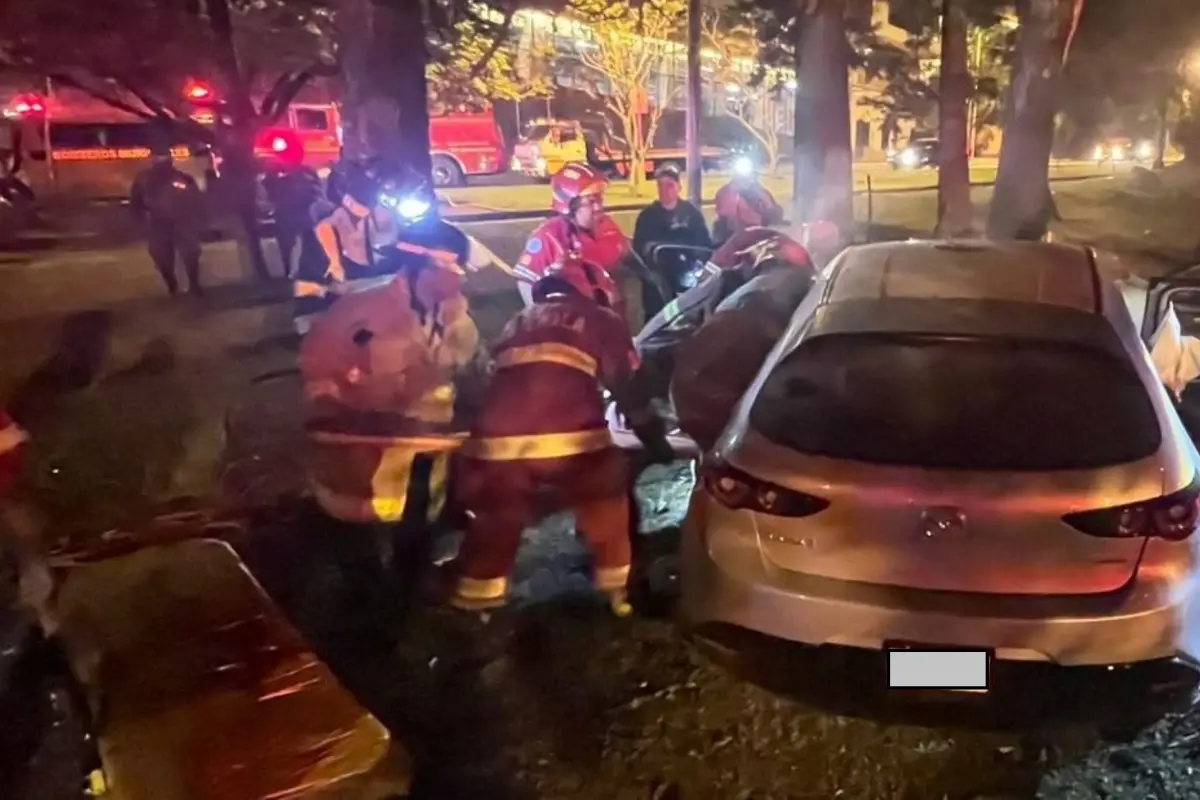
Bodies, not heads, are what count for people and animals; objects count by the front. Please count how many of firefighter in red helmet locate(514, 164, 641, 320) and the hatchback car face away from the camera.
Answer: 1

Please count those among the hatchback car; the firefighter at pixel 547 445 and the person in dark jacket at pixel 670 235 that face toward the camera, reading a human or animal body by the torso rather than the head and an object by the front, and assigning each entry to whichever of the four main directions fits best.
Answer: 1

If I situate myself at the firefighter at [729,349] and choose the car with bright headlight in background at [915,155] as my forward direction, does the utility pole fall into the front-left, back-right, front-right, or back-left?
front-left

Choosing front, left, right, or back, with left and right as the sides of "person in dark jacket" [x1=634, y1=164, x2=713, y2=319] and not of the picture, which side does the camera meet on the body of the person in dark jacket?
front

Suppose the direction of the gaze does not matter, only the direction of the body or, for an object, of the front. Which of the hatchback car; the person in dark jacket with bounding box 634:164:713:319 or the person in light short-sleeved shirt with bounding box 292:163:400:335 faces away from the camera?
the hatchback car

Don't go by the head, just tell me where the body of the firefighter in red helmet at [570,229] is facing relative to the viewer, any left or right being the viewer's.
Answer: facing the viewer and to the right of the viewer

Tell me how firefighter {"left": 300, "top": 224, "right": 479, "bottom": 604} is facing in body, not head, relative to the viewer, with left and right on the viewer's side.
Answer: facing away from the viewer and to the right of the viewer

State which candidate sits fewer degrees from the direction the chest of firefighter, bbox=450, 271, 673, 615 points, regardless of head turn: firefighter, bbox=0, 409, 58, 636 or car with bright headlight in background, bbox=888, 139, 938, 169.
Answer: the car with bright headlight in background

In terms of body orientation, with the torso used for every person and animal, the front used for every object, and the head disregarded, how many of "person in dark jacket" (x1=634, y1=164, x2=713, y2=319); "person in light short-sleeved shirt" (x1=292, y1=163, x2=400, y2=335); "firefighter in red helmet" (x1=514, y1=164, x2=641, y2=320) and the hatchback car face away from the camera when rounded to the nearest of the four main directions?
1

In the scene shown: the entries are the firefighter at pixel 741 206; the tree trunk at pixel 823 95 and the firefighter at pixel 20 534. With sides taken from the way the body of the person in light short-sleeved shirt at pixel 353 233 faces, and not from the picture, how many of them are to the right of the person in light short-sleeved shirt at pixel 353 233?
1

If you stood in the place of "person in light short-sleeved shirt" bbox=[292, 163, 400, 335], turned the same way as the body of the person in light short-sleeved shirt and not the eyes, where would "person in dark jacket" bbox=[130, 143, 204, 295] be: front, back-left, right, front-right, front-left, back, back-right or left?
back-right

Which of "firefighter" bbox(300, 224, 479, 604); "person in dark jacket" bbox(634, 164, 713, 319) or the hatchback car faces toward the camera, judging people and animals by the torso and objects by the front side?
the person in dark jacket

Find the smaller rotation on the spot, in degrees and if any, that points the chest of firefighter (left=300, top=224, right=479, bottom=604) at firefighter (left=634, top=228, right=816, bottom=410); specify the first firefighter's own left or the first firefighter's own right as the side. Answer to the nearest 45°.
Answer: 0° — they already face them

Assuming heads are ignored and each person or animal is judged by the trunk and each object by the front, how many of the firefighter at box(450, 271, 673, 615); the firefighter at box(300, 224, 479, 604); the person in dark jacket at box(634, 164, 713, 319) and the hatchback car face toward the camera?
1

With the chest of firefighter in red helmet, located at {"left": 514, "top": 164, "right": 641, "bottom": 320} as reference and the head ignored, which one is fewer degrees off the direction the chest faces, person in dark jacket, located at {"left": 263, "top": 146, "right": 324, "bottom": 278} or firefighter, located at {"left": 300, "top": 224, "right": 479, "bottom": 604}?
the firefighter

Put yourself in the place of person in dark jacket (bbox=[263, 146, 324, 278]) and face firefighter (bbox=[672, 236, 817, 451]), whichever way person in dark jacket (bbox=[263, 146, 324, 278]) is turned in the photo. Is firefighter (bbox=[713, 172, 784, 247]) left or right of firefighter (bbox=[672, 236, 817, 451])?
left
